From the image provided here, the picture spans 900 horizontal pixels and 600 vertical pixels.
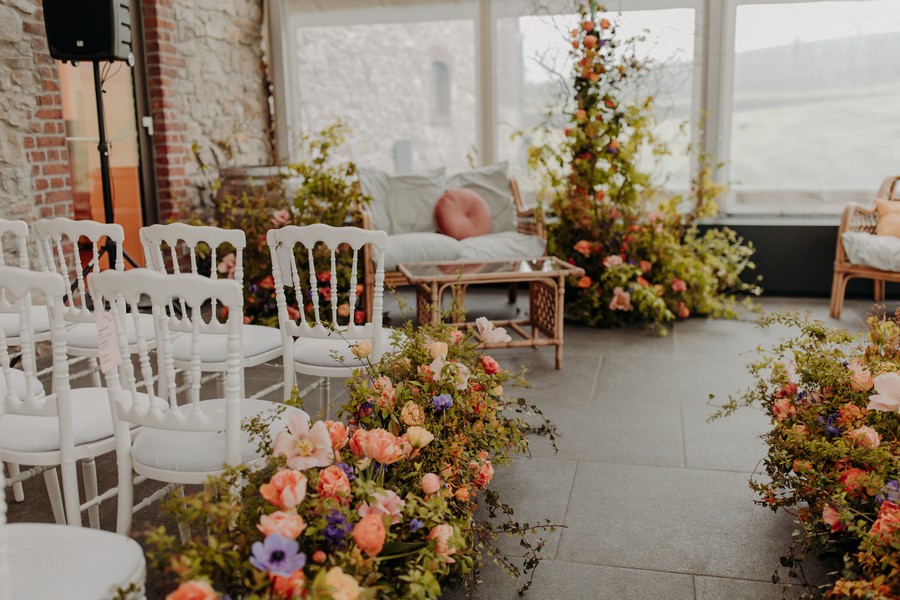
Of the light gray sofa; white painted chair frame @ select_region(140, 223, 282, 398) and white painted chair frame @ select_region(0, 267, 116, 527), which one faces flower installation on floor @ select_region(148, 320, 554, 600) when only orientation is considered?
the light gray sofa

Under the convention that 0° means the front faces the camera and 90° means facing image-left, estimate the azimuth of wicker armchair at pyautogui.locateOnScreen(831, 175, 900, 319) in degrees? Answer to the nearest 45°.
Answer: approximately 45°

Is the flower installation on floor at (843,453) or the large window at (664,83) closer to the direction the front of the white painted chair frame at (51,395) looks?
the large window

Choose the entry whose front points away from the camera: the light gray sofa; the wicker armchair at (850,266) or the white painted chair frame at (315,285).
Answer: the white painted chair frame

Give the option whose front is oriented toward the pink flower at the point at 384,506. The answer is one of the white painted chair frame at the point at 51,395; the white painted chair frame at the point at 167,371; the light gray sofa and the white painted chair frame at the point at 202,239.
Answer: the light gray sofa

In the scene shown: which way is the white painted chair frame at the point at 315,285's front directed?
away from the camera

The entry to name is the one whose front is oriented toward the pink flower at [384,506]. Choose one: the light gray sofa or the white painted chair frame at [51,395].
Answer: the light gray sofa

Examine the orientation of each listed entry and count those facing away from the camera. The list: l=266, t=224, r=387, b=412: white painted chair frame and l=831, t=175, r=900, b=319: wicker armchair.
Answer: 1

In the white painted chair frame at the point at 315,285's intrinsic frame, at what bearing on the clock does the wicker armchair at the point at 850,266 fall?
The wicker armchair is roughly at 2 o'clock from the white painted chair frame.
